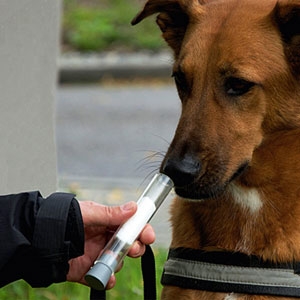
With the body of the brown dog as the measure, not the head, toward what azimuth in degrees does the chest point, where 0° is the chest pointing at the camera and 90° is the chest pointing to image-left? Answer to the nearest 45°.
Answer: approximately 45°

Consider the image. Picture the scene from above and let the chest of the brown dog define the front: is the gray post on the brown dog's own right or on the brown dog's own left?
on the brown dog's own right
